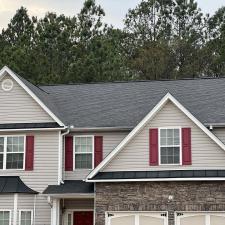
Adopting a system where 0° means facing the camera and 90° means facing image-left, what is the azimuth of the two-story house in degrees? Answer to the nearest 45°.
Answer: approximately 0°
